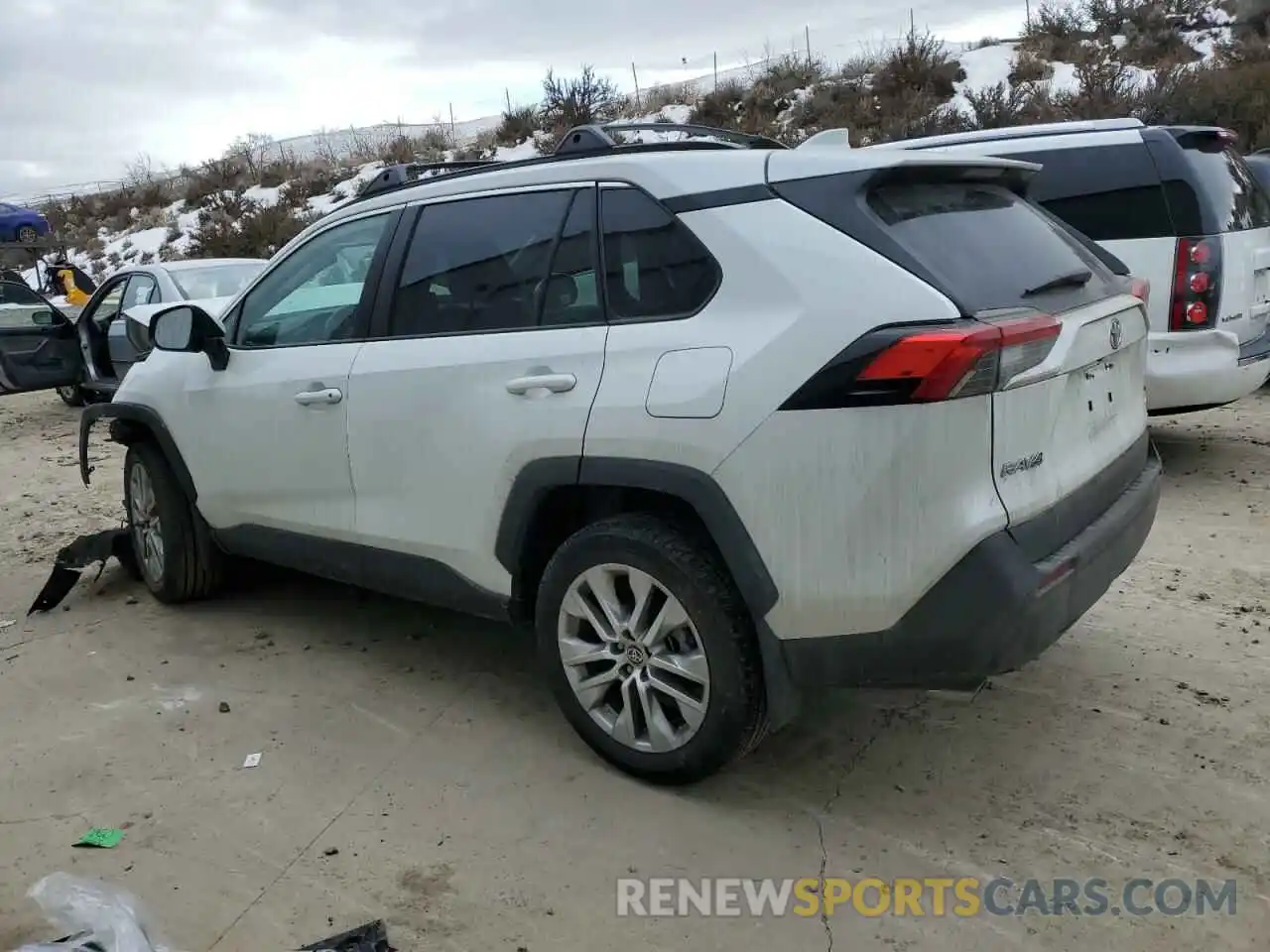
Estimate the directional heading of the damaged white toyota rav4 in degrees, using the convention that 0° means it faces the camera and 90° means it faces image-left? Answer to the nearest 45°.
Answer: approximately 135°

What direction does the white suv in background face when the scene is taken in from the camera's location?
facing away from the viewer and to the left of the viewer

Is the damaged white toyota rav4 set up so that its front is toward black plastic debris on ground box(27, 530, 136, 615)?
yes

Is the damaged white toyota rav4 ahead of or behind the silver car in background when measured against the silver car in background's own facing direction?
behind

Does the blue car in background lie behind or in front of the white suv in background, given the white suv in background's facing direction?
in front

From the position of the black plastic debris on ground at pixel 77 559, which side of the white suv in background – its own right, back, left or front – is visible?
left

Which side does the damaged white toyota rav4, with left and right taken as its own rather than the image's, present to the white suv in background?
right

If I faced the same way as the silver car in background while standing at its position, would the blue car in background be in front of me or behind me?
in front

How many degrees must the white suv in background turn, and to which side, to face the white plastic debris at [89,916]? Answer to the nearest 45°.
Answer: approximately 90° to its left

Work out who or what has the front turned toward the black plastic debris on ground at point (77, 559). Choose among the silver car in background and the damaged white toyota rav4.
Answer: the damaged white toyota rav4

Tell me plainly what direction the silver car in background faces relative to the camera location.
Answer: facing away from the viewer and to the left of the viewer

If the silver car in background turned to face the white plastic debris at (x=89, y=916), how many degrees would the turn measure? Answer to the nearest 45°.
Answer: approximately 135° to its left
